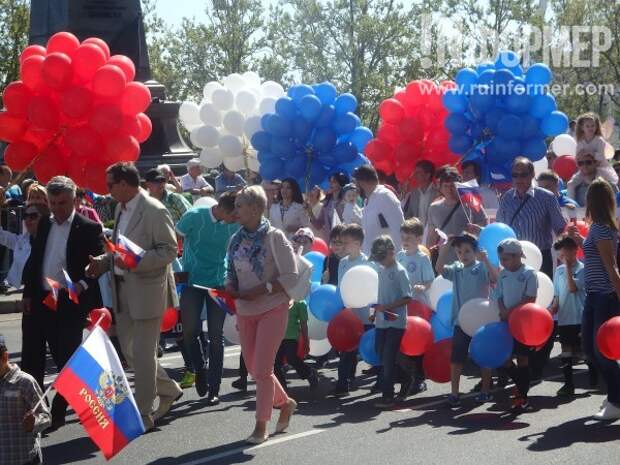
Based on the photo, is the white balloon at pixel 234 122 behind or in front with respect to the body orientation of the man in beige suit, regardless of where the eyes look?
behind

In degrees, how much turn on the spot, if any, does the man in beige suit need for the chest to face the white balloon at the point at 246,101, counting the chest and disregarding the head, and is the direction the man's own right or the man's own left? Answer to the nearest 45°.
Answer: approximately 135° to the man's own right

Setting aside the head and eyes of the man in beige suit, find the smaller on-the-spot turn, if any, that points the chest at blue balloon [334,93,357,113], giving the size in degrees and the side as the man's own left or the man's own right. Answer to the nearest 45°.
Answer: approximately 180°

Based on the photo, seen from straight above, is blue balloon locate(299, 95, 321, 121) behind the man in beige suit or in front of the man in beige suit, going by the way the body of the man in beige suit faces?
behind

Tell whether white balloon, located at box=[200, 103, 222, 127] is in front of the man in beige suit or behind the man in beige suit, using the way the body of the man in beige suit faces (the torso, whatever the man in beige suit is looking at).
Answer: behind

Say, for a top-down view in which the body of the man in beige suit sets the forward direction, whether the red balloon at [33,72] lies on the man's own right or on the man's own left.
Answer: on the man's own right

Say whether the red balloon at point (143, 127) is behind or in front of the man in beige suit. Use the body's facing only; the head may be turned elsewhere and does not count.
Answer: behind

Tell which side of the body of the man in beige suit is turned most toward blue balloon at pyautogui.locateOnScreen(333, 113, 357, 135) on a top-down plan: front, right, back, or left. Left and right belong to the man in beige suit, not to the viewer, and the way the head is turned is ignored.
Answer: back

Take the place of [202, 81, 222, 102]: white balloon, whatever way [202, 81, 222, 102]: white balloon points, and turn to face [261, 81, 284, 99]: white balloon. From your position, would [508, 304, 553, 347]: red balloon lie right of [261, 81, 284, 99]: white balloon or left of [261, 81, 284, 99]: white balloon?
right

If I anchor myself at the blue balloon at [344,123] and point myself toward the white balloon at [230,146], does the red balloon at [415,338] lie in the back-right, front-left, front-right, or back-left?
back-left

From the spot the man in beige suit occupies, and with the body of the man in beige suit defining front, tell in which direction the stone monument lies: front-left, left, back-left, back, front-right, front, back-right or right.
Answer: back-right
